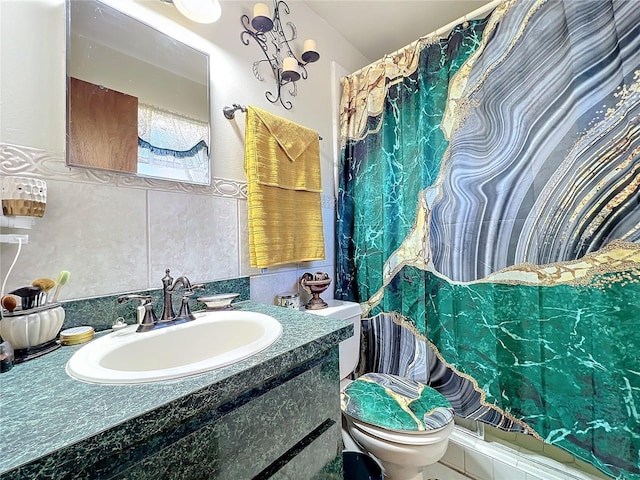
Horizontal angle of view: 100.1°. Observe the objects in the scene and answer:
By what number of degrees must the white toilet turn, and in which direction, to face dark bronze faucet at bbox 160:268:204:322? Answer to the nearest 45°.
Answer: approximately 90° to its right

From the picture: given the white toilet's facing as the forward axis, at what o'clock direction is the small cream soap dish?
The small cream soap dish is roughly at 4 o'clock from the white toilet.

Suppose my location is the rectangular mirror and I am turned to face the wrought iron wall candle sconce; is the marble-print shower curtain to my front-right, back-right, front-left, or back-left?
front-right

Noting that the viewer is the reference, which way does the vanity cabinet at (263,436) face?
facing the viewer and to the right of the viewer

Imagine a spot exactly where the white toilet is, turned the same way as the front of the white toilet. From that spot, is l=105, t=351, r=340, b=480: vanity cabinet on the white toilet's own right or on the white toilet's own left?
on the white toilet's own right

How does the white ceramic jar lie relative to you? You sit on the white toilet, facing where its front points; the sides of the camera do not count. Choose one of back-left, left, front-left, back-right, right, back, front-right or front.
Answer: right

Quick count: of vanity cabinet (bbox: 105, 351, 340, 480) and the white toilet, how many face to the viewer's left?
0

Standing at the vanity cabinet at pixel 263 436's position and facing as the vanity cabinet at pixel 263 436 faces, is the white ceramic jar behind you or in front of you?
behind
